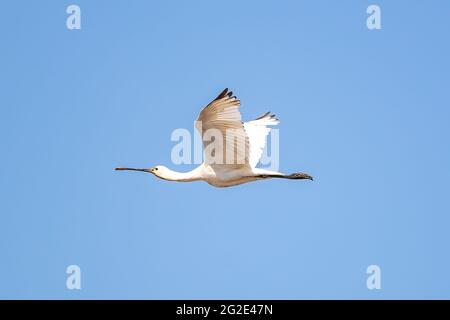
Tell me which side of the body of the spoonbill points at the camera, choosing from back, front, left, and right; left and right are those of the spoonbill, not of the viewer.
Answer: left
